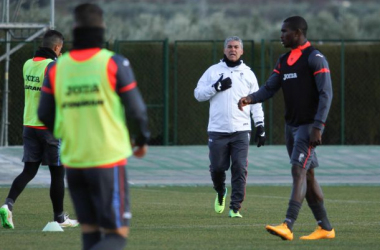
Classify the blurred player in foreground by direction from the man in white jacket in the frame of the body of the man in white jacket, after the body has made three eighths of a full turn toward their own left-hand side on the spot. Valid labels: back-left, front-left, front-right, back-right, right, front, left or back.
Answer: back-right

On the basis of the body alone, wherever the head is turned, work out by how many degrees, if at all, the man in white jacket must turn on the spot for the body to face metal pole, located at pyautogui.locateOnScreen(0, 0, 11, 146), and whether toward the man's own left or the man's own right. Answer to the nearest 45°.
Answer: approximately 135° to the man's own right

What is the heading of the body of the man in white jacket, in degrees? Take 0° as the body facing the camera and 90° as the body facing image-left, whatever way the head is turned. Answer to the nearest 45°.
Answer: approximately 0°

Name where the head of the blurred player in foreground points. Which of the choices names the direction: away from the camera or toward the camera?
away from the camera
